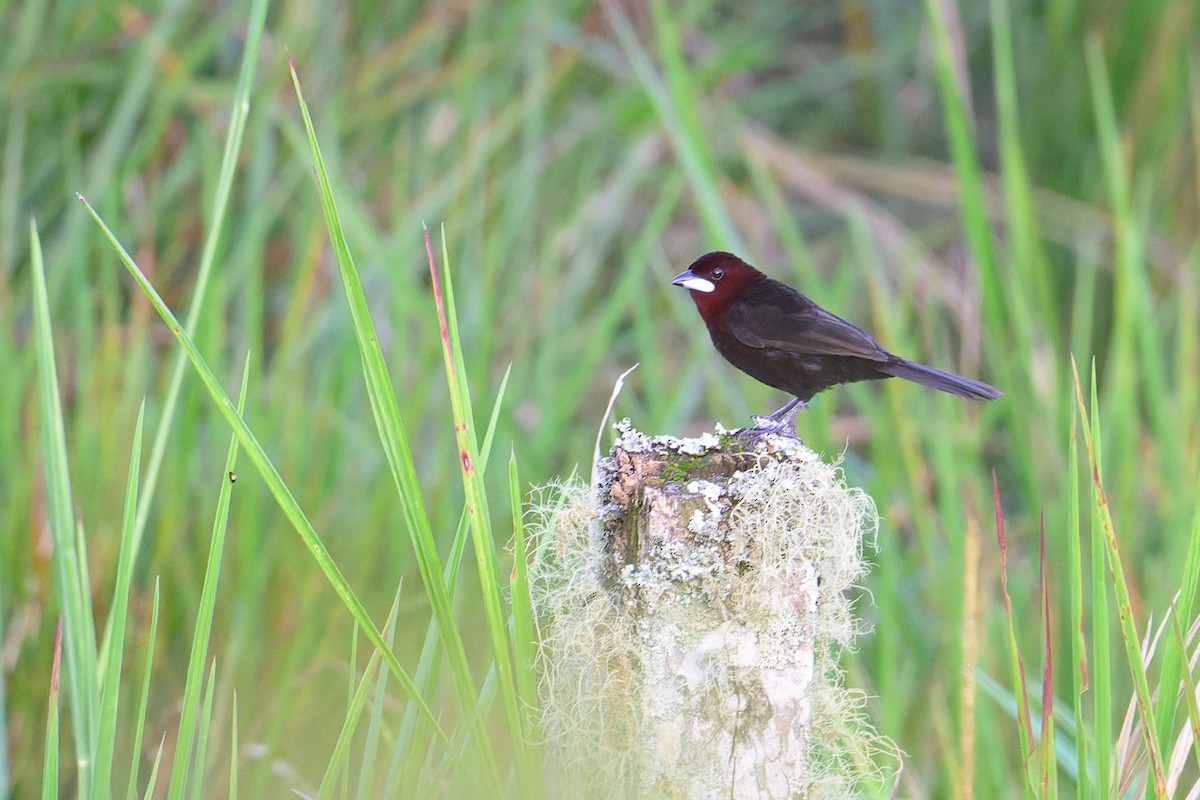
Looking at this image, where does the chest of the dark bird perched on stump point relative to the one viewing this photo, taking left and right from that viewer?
facing to the left of the viewer

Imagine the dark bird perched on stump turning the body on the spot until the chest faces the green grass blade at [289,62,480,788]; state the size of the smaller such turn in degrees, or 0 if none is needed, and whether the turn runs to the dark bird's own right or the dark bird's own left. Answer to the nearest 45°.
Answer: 0° — it already faces it

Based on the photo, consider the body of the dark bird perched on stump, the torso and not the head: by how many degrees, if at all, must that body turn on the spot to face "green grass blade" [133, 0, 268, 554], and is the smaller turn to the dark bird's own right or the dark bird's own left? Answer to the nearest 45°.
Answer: approximately 45° to the dark bird's own left

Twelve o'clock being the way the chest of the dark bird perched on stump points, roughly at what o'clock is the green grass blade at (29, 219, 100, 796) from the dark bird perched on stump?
The green grass blade is roughly at 10 o'clock from the dark bird perched on stump.

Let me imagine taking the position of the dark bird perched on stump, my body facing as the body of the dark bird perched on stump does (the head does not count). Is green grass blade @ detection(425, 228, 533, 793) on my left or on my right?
on my left
